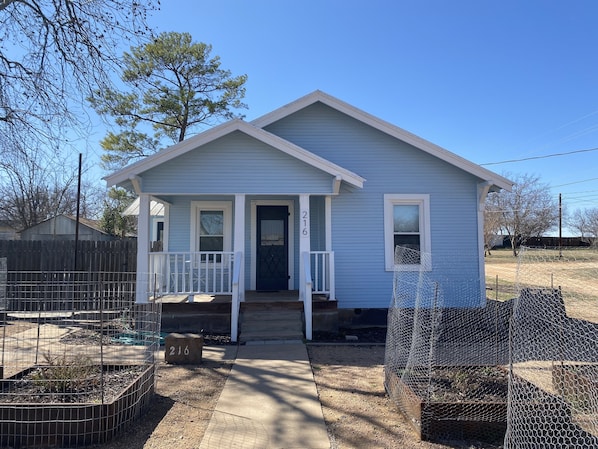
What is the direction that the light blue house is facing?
toward the camera

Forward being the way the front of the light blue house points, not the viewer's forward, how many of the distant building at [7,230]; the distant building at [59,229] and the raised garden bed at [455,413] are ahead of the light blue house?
1

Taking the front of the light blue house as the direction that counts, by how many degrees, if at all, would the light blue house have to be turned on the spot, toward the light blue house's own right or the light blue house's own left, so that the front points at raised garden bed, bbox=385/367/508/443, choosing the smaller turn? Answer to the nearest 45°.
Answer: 0° — it already faces it

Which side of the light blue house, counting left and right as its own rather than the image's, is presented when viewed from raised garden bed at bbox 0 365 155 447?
front

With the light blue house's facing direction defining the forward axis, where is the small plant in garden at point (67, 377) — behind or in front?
in front

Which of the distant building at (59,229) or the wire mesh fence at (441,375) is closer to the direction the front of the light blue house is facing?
the wire mesh fence

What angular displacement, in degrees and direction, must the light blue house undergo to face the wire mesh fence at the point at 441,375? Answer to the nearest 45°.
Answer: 0° — it already faces it

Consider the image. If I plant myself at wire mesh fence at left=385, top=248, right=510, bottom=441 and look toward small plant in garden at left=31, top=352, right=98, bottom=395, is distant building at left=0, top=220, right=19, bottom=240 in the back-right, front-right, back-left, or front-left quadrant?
front-right

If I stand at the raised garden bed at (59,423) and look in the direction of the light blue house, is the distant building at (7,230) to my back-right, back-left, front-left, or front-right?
front-left

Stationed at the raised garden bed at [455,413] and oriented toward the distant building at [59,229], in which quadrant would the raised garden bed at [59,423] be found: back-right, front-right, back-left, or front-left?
front-left

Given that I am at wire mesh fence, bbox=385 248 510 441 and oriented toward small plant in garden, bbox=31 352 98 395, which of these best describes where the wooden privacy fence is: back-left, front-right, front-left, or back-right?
front-right

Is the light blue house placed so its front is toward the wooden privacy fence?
no

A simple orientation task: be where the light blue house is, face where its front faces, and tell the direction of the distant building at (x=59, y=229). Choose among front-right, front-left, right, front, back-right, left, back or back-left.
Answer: back-right

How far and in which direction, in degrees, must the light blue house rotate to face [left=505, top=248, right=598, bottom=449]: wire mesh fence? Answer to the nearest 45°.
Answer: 0° — it already faces it
